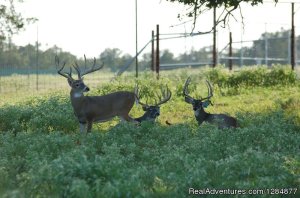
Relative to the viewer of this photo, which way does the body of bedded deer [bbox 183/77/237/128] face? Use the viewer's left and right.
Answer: facing to the left of the viewer

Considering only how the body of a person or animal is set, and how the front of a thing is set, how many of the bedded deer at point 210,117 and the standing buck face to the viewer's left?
2

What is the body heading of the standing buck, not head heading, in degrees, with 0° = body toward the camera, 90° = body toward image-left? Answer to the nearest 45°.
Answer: approximately 90°

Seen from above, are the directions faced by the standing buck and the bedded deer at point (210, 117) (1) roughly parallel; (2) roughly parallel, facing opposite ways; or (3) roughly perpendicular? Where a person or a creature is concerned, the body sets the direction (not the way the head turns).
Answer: roughly parallel

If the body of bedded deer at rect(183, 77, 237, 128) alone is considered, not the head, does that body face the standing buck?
yes

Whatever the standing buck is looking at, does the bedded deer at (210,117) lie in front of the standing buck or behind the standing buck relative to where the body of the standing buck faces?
behind
